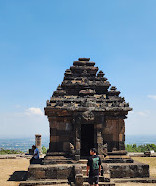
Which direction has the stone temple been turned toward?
toward the camera
